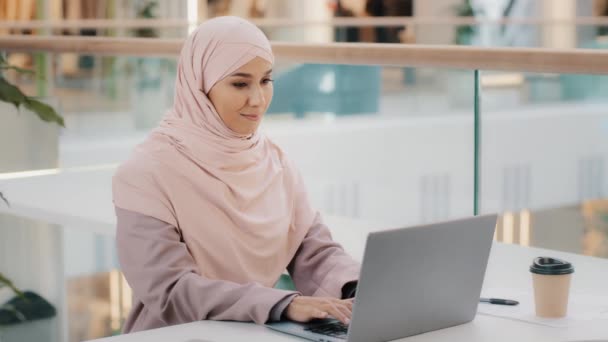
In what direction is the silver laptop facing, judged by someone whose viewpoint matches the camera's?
facing away from the viewer and to the left of the viewer

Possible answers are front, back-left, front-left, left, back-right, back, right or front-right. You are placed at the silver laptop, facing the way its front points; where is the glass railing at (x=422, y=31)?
front-right

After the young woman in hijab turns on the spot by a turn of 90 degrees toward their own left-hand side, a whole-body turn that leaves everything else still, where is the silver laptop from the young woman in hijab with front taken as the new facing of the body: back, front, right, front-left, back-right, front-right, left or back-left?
right

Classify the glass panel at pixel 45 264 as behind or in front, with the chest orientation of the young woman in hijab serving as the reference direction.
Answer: behind

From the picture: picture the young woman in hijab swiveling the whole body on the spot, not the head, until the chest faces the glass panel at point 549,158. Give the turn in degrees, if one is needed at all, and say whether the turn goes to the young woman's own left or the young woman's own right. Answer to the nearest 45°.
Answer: approximately 90° to the young woman's own left

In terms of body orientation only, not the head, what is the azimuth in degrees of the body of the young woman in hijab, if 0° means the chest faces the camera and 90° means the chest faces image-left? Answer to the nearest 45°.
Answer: approximately 315°

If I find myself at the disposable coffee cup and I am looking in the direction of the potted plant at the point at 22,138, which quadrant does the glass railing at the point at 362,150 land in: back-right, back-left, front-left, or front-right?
front-right

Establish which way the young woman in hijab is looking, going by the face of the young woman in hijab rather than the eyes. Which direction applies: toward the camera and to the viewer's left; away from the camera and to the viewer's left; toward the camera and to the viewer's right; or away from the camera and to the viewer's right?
toward the camera and to the viewer's right
